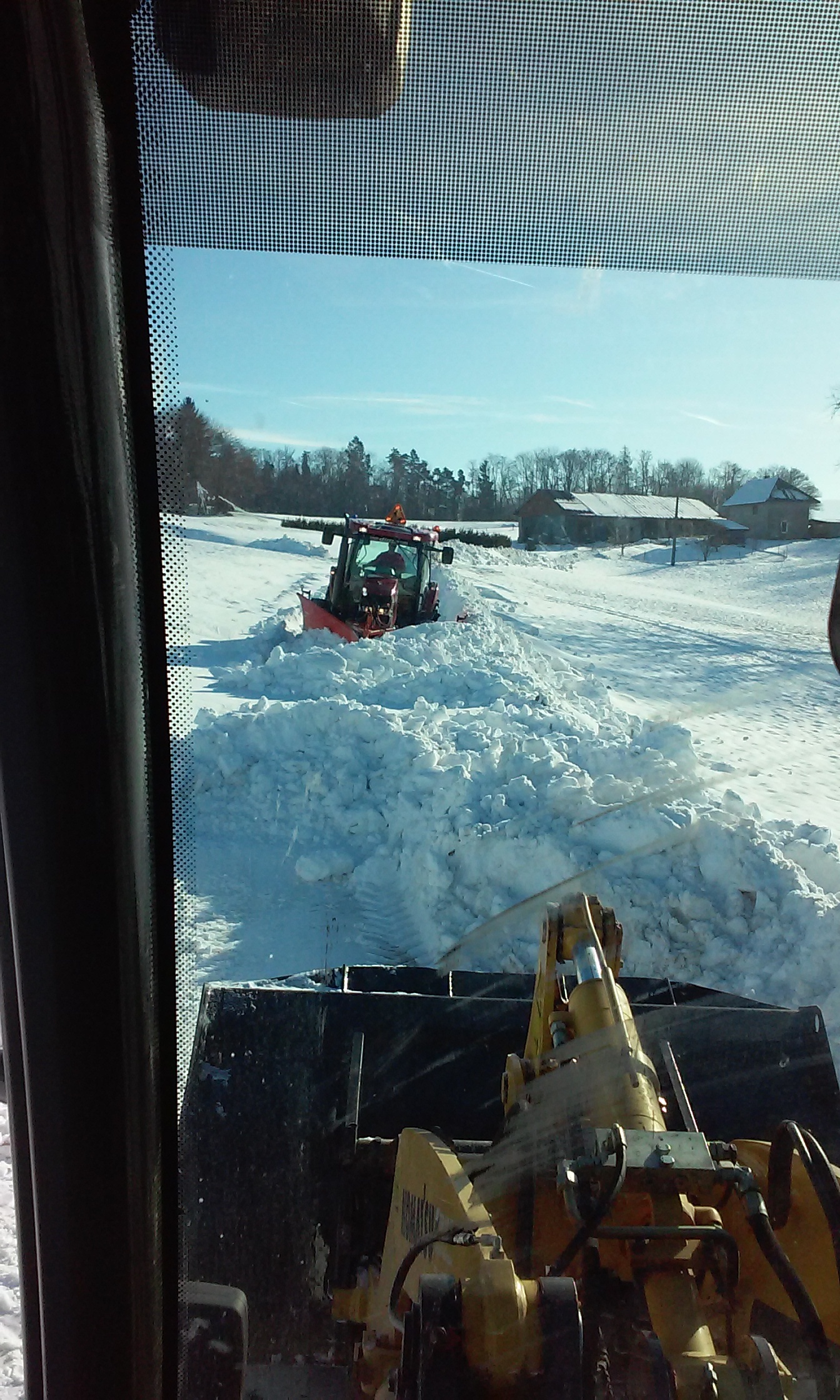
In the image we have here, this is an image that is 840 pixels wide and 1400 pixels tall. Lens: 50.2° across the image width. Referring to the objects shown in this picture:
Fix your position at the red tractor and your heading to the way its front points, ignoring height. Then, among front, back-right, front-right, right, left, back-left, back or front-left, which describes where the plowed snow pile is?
front

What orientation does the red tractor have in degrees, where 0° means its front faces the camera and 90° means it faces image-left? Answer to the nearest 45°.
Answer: approximately 0°
